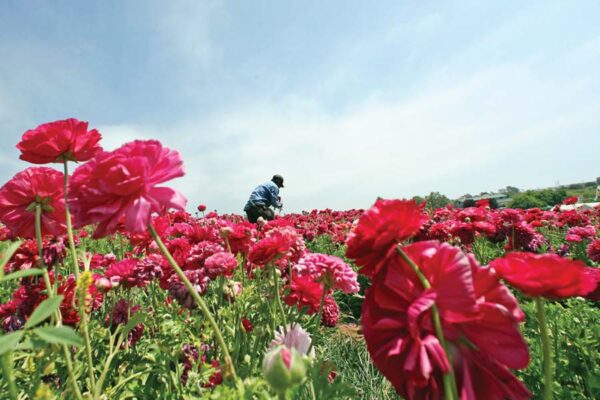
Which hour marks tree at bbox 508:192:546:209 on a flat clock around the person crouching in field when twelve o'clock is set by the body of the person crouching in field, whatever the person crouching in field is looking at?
The tree is roughly at 11 o'clock from the person crouching in field.

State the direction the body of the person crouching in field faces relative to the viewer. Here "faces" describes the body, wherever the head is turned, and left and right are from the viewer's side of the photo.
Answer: facing to the right of the viewer

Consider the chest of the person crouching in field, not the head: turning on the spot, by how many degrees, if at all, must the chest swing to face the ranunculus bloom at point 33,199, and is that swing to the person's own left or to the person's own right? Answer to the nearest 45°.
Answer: approximately 90° to the person's own right

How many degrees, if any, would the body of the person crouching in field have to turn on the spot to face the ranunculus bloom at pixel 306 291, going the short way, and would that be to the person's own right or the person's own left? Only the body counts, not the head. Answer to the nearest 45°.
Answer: approximately 90° to the person's own right

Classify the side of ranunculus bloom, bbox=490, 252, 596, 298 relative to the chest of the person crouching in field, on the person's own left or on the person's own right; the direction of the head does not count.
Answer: on the person's own right

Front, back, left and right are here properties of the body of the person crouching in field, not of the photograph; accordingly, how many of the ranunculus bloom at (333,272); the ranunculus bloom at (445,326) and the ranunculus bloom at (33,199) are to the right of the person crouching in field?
3

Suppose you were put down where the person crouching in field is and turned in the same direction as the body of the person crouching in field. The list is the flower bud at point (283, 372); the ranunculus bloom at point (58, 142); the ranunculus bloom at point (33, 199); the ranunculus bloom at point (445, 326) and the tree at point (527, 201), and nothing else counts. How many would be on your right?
4

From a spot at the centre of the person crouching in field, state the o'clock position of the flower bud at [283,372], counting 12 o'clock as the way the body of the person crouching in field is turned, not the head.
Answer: The flower bud is roughly at 3 o'clock from the person crouching in field.

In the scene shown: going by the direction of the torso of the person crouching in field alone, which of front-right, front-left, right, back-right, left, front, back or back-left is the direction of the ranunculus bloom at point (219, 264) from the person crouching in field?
right

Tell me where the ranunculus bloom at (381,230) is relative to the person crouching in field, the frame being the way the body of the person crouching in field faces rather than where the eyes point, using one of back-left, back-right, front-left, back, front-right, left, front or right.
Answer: right

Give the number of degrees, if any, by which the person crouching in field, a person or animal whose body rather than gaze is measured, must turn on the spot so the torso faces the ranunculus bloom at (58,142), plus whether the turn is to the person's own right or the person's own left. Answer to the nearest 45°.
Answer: approximately 90° to the person's own right

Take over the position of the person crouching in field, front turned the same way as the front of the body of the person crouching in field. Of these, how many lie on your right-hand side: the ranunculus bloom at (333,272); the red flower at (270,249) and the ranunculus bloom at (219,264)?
3

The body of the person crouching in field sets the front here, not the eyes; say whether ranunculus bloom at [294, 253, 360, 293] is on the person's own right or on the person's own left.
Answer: on the person's own right

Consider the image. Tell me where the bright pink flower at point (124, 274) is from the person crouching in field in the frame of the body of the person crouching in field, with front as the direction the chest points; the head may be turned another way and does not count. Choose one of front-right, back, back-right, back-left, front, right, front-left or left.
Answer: right
